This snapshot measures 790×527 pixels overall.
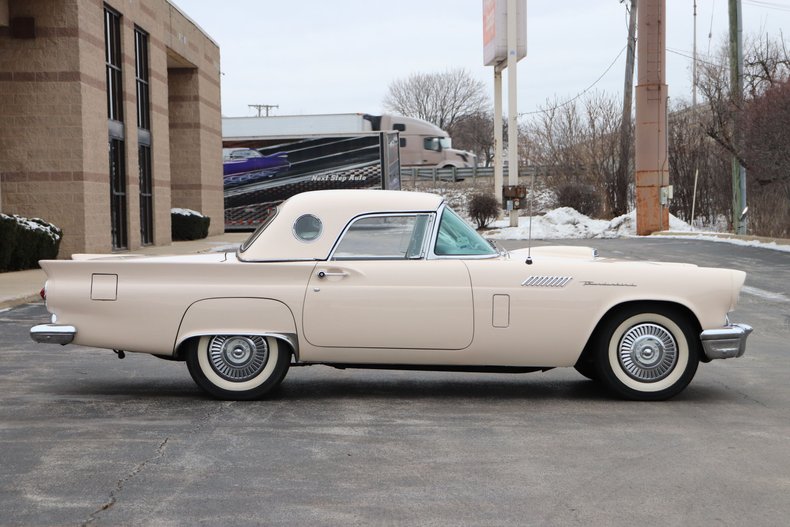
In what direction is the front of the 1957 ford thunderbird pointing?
to the viewer's right

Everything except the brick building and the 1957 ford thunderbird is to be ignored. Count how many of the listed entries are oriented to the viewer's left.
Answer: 0

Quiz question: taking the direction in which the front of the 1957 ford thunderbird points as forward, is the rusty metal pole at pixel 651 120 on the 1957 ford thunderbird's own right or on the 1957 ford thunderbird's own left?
on the 1957 ford thunderbird's own left

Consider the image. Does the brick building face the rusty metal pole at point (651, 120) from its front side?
no

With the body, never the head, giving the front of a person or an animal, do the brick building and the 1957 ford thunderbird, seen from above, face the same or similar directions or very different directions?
same or similar directions

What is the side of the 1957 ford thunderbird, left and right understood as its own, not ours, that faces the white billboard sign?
left

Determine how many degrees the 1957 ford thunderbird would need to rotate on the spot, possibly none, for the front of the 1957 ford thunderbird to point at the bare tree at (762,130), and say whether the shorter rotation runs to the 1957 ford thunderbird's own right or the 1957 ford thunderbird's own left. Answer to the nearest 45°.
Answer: approximately 45° to the 1957 ford thunderbird's own left

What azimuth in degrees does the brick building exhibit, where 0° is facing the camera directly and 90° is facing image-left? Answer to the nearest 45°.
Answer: approximately 315°

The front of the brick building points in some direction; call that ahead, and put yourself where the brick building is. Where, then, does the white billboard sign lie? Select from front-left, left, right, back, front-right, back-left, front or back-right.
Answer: left

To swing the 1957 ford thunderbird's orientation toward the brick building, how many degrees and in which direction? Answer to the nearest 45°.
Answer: approximately 135° to its left

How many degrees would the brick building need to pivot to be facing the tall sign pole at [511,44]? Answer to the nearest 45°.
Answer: approximately 90° to its left

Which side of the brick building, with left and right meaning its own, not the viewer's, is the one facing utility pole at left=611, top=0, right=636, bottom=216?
left

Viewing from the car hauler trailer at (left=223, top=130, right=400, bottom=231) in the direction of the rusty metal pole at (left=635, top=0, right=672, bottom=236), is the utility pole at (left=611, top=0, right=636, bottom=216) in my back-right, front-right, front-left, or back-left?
front-left

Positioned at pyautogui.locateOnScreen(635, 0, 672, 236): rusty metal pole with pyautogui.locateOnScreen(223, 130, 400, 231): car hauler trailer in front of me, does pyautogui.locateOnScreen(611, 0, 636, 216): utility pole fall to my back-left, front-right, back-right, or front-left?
front-right
